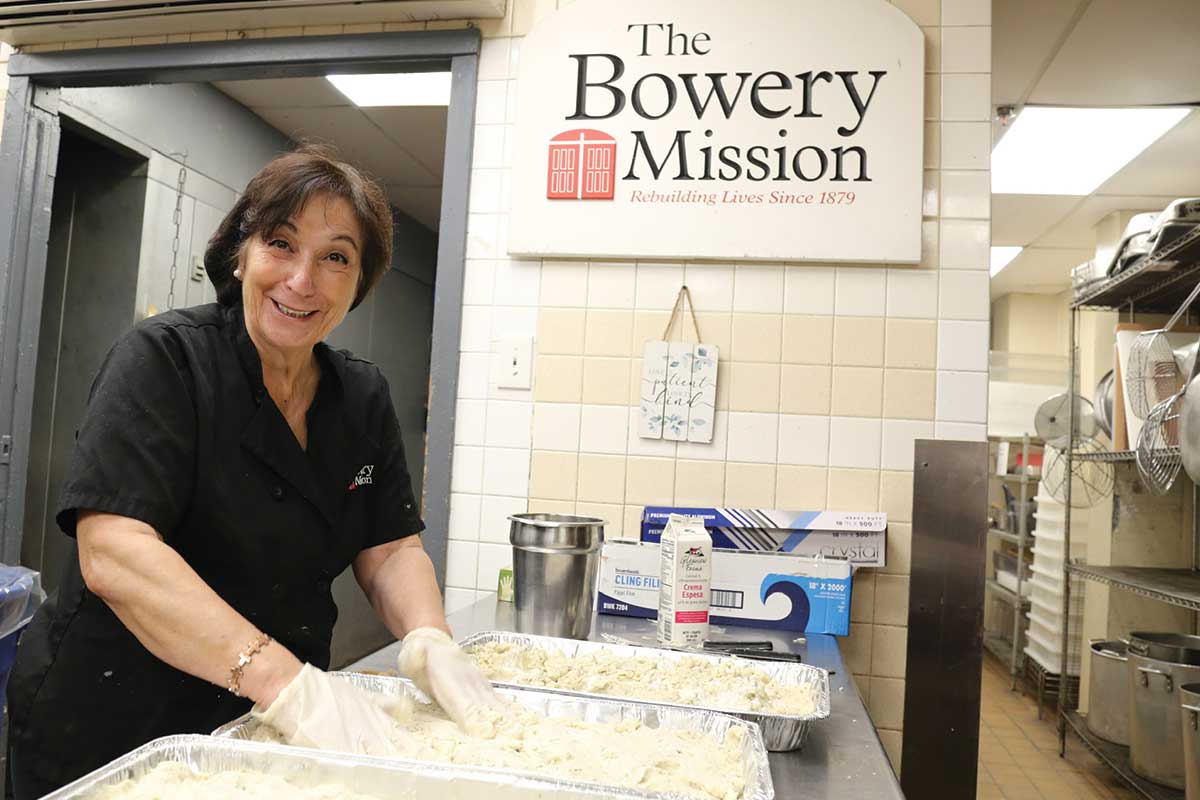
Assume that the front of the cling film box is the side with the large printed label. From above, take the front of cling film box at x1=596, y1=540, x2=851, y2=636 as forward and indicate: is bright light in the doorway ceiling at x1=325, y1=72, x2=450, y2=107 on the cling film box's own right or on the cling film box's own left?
on the cling film box's own right

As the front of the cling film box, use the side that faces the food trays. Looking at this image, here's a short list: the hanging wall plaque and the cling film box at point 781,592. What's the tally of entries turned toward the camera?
2

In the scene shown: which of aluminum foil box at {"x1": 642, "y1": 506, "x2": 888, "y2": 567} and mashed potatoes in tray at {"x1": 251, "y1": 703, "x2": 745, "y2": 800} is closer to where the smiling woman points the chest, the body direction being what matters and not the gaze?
the mashed potatoes in tray

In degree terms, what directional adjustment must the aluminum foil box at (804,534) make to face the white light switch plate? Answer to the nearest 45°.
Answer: approximately 90° to its right

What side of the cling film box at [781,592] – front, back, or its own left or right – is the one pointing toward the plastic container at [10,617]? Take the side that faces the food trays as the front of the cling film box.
right

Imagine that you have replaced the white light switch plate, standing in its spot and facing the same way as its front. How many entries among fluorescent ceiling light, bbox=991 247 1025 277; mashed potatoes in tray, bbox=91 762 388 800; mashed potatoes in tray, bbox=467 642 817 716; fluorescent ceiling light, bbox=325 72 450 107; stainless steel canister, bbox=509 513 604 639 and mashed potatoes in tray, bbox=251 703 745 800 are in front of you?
4
